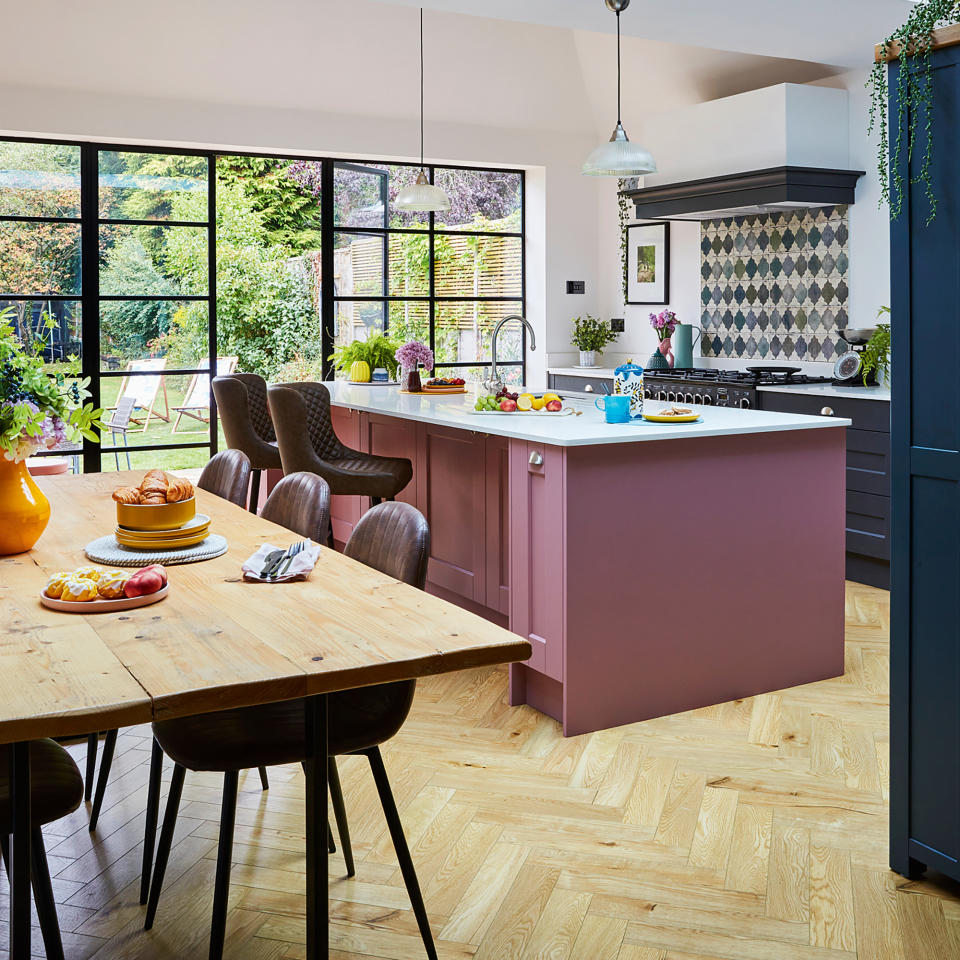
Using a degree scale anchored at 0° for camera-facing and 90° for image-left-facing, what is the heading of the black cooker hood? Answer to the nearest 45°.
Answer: approximately 45°

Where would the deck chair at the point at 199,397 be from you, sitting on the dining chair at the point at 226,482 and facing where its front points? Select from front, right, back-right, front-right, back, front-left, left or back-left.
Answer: back-right

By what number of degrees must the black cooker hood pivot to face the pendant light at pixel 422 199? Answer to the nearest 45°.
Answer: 0° — it already faces it

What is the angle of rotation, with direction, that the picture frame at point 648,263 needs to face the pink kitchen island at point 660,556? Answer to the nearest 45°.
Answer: approximately 45° to its left
